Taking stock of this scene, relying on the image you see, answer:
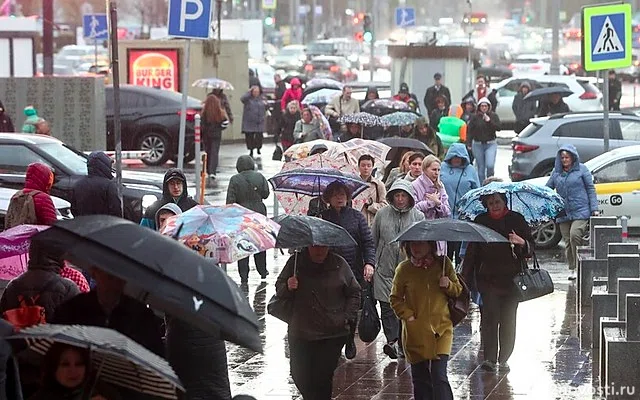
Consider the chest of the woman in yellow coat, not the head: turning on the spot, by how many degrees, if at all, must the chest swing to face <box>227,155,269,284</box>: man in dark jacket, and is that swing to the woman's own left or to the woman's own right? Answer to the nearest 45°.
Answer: approximately 180°

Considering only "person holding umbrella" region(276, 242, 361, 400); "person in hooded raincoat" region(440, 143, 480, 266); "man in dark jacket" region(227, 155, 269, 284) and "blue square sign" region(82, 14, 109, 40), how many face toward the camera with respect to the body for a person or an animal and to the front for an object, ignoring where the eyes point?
3

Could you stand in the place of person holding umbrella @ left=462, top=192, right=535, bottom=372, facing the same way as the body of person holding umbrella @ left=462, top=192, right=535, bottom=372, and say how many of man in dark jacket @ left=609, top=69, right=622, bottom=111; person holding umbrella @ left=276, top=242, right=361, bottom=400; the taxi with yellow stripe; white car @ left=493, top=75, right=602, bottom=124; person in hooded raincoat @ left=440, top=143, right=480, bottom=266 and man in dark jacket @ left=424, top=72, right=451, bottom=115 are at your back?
5

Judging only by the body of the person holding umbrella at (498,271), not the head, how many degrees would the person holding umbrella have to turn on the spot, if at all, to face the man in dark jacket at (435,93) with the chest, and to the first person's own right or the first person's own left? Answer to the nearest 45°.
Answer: approximately 180°

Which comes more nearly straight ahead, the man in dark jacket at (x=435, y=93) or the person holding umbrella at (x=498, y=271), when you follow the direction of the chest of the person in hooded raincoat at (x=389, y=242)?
the person holding umbrella

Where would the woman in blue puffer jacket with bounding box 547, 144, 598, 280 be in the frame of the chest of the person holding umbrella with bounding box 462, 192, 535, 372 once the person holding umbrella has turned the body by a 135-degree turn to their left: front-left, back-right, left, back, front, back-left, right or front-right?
front-left

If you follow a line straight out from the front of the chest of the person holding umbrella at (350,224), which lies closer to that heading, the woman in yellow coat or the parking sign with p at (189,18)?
the woman in yellow coat

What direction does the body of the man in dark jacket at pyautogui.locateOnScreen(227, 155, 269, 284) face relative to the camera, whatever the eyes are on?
away from the camera
